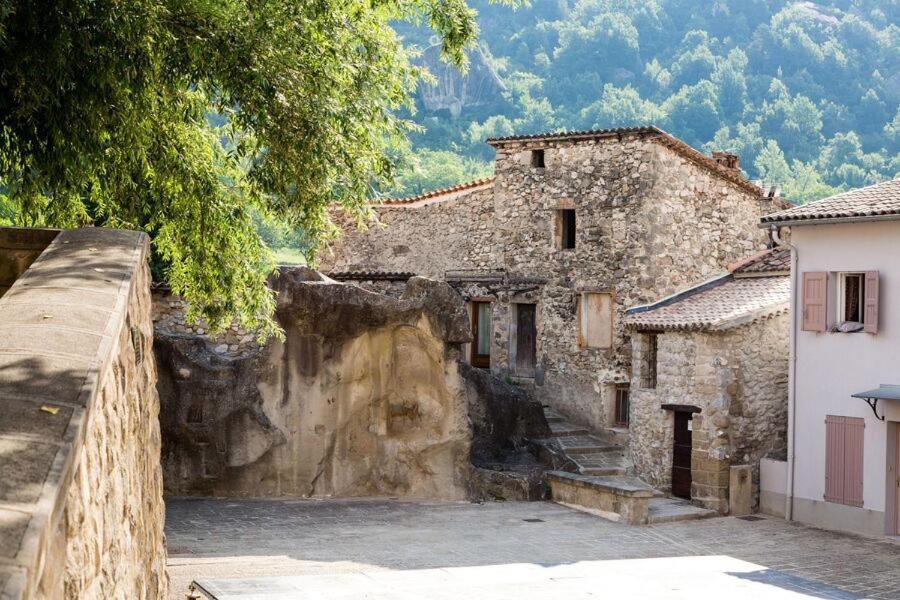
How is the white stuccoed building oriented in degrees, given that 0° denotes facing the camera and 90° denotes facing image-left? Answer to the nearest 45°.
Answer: approximately 45°

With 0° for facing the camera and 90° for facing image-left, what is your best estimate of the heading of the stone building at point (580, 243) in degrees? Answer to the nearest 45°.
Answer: approximately 45°

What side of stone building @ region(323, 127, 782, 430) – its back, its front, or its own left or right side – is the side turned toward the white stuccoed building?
left

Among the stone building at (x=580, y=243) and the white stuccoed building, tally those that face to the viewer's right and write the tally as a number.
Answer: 0

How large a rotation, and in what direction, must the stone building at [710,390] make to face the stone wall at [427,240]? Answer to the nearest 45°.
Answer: approximately 90° to its right

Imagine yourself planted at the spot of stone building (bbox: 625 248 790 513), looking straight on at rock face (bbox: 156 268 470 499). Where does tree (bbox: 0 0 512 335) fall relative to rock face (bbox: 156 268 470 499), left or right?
left

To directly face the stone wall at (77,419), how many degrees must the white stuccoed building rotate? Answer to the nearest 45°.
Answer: approximately 45° to its left
